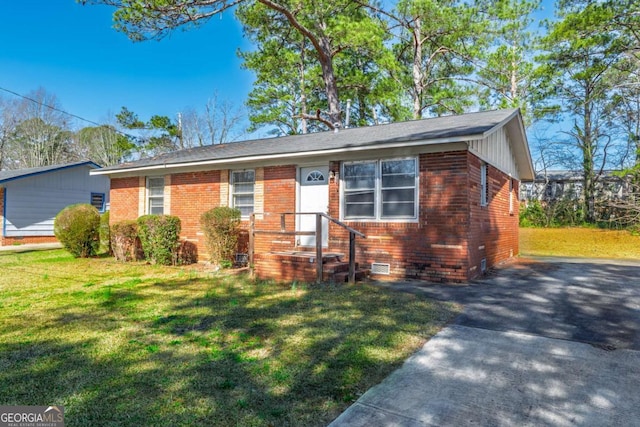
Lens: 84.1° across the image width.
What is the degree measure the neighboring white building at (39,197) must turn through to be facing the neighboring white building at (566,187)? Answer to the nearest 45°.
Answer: approximately 90° to its left

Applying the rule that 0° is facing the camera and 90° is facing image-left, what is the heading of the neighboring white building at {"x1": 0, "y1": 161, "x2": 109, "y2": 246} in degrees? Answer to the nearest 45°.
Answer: approximately 45°

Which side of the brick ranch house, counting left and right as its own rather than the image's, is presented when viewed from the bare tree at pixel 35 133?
right

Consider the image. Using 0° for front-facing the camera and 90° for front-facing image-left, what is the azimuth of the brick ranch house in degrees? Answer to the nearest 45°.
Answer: approximately 45°

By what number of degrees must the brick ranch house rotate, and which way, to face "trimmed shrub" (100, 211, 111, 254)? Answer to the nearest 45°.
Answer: approximately 90° to its right

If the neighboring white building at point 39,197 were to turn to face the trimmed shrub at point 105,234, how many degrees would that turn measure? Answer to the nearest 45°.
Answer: approximately 45° to its left

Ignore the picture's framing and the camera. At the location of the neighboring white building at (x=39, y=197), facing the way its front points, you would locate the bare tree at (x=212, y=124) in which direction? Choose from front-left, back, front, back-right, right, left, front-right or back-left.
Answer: back

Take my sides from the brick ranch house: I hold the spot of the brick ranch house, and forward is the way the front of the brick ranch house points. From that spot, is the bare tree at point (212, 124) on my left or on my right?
on my right

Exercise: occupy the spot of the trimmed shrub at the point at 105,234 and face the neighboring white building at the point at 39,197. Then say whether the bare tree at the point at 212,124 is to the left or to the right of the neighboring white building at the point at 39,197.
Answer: right

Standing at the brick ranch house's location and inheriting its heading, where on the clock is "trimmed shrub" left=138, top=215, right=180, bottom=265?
The trimmed shrub is roughly at 2 o'clock from the brick ranch house.
